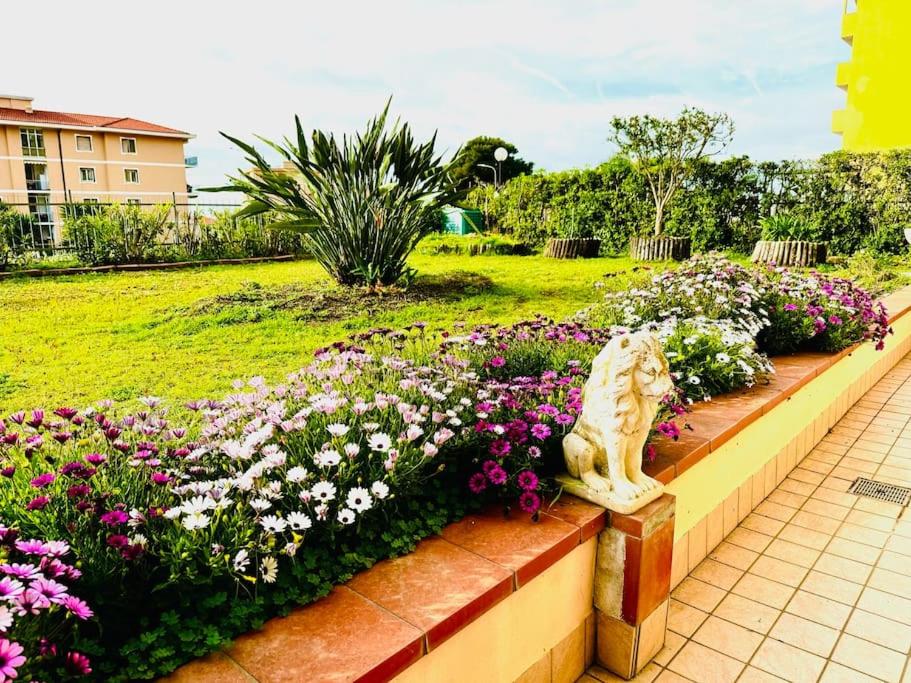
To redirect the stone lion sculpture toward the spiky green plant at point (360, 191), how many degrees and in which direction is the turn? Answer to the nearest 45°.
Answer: approximately 180°

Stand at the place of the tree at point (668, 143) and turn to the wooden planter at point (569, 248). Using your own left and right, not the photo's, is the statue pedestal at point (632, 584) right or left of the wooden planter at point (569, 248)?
left

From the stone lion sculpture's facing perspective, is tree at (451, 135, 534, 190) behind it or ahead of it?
behind

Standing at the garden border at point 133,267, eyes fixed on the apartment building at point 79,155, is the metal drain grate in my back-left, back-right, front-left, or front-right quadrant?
back-right

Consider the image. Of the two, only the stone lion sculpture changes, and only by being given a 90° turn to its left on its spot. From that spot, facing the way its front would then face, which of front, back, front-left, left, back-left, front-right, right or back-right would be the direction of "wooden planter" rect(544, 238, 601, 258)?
front-left

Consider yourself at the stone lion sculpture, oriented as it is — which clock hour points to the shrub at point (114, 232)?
The shrub is roughly at 6 o'clock from the stone lion sculpture.

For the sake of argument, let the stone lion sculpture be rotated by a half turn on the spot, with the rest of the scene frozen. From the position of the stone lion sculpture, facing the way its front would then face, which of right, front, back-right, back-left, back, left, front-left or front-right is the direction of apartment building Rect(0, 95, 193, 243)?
front

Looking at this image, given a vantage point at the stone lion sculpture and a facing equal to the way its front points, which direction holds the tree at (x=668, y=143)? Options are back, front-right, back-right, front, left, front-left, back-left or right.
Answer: back-left

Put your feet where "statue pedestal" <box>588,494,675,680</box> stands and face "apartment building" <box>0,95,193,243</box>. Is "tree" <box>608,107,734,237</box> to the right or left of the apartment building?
right

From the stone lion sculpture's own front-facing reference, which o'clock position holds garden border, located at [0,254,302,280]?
The garden border is roughly at 6 o'clock from the stone lion sculpture.

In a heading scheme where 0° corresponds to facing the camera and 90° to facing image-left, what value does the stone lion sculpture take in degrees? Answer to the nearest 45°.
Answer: approximately 315°

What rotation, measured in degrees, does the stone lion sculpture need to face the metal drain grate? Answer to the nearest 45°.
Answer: approximately 90° to its left

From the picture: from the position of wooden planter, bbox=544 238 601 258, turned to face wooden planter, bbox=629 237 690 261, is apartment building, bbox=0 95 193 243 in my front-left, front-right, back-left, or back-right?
back-left

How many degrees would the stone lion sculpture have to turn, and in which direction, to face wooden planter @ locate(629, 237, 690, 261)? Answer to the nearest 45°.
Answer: approximately 135° to its left

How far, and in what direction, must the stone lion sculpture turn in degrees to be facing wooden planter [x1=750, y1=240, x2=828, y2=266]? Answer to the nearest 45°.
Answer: approximately 135° to its left
